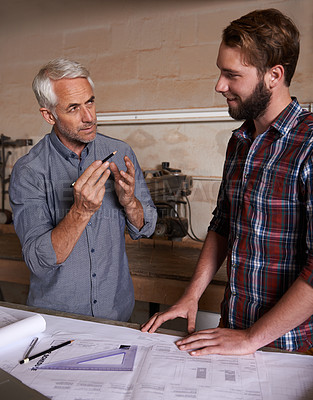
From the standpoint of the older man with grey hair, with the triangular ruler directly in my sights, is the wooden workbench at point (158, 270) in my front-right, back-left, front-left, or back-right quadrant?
back-left

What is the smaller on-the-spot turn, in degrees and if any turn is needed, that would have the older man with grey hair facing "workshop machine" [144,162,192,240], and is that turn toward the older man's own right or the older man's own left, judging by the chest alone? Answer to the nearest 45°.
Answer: approximately 90° to the older man's own left

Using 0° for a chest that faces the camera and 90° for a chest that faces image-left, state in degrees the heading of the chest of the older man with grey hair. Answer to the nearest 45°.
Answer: approximately 315°

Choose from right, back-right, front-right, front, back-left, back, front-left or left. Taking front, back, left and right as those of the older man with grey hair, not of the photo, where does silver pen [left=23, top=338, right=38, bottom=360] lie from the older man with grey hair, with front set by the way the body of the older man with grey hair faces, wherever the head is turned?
front-right

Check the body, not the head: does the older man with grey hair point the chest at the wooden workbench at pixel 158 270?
no

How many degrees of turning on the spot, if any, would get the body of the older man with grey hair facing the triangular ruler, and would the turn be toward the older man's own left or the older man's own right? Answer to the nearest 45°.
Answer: approximately 45° to the older man's own right

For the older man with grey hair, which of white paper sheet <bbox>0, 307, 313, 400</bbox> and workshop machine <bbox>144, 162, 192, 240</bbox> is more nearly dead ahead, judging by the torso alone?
the white paper sheet

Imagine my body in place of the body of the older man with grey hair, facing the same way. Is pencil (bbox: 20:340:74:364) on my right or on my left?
on my right

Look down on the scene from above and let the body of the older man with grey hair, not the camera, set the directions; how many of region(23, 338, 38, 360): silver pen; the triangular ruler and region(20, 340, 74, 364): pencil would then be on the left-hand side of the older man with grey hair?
0

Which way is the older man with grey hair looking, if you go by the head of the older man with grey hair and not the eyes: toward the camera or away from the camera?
toward the camera

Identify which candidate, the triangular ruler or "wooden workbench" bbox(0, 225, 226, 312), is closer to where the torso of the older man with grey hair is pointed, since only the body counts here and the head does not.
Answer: the triangular ruler
